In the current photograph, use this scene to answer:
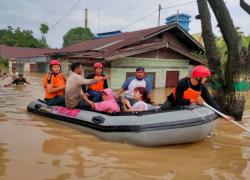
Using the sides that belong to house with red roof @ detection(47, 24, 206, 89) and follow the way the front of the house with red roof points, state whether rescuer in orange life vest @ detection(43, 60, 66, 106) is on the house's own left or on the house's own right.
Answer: on the house's own right

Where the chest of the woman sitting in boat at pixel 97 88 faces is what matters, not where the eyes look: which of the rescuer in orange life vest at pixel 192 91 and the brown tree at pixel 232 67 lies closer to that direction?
the rescuer in orange life vest

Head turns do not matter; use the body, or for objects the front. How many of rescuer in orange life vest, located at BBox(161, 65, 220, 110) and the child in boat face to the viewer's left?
1
